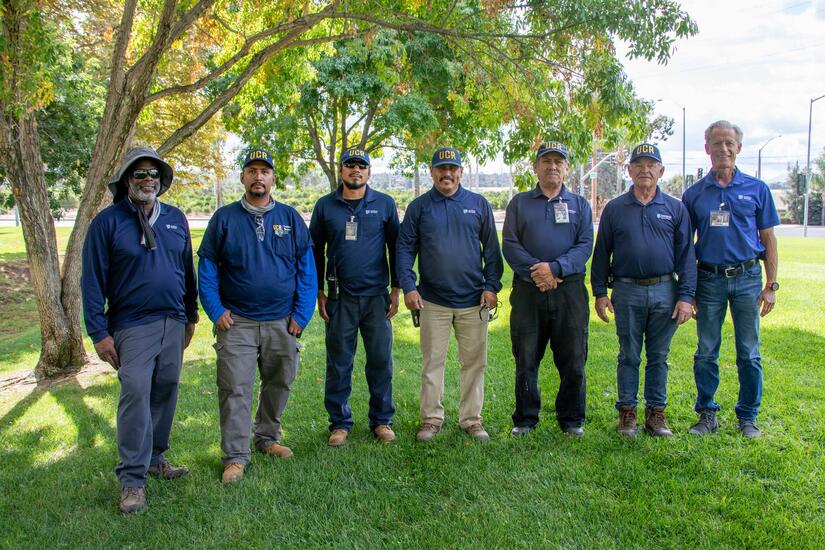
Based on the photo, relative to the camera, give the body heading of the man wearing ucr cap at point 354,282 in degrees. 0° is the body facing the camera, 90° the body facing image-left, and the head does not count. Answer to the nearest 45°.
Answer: approximately 0°

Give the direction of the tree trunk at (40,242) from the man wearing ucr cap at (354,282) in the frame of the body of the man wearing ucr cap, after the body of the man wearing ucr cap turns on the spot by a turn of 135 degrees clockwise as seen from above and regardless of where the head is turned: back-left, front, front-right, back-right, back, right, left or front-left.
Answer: front

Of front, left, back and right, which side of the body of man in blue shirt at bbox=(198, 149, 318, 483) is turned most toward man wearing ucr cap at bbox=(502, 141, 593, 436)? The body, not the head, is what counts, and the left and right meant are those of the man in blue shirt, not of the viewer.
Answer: left

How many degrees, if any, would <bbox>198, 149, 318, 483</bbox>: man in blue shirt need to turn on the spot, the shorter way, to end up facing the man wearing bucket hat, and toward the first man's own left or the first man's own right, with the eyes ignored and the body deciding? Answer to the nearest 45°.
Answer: approximately 90° to the first man's own right

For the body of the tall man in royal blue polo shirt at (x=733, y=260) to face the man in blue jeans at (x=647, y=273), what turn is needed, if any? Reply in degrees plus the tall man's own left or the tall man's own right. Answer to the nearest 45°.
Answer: approximately 45° to the tall man's own right

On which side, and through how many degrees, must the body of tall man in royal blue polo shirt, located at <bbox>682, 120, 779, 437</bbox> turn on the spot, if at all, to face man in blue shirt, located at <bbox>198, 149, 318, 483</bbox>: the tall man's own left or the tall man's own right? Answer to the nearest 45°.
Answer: approximately 45° to the tall man's own right

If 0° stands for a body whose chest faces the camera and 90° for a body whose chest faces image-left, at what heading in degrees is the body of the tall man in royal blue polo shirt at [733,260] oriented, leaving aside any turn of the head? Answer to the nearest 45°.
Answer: approximately 0°

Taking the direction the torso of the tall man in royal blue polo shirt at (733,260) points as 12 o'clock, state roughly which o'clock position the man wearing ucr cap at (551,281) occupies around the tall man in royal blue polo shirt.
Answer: The man wearing ucr cap is roughly at 2 o'clock from the tall man in royal blue polo shirt.

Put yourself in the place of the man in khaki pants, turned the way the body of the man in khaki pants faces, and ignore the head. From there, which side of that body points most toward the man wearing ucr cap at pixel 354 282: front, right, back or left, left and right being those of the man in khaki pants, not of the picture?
right

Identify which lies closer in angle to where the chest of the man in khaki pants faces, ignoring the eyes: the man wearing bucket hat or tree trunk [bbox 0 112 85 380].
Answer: the man wearing bucket hat
